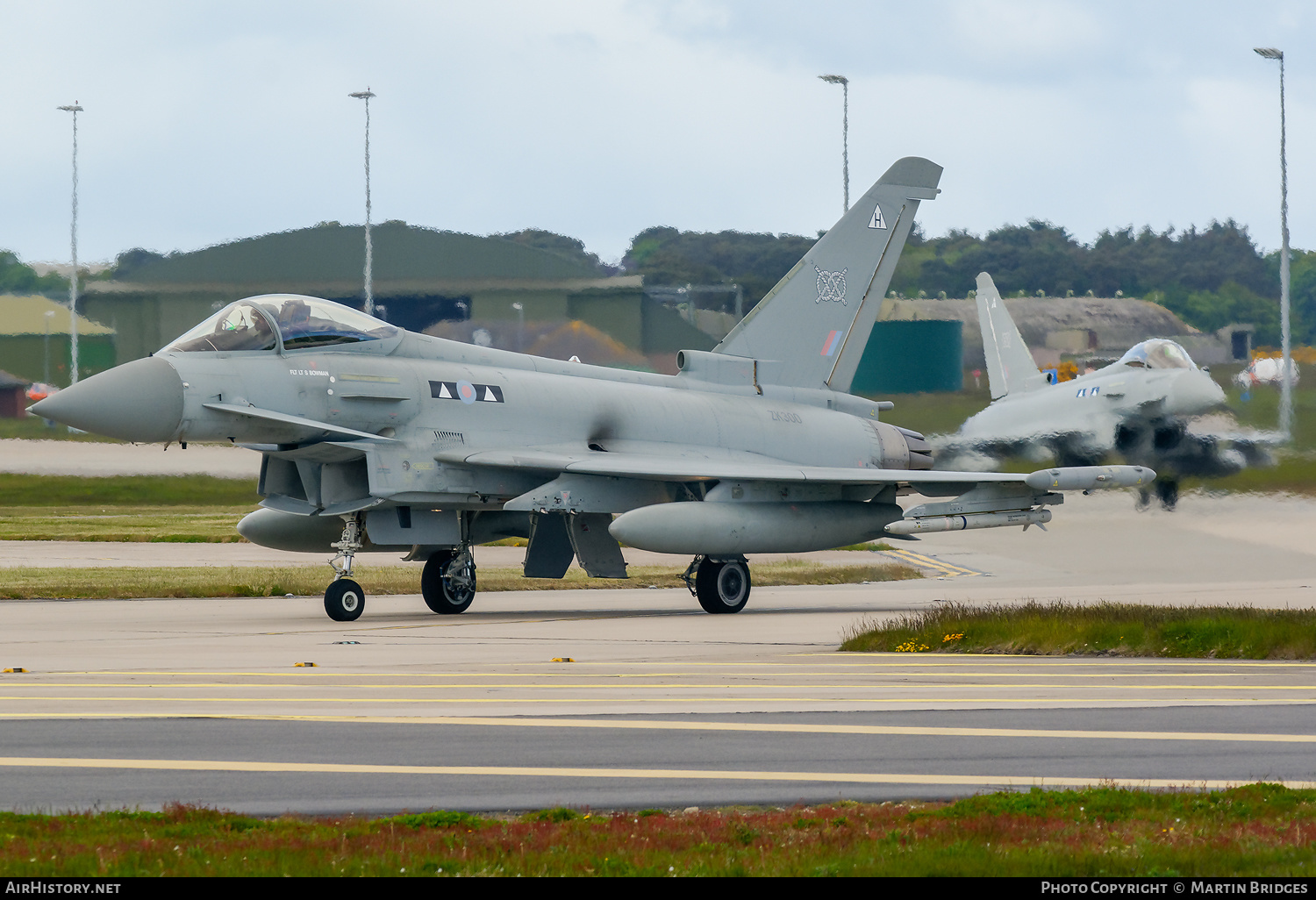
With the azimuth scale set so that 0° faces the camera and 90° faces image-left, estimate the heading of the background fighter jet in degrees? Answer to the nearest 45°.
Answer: approximately 315°

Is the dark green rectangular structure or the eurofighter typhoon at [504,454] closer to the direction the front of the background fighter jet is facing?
the eurofighter typhoon

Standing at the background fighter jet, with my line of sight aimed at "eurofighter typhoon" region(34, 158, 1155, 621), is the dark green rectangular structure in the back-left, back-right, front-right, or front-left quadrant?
back-right

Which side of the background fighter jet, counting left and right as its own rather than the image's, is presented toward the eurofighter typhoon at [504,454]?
right

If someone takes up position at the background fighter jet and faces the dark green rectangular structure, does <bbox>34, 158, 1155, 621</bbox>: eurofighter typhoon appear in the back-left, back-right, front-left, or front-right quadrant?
back-left

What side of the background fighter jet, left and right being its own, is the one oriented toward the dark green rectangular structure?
back
